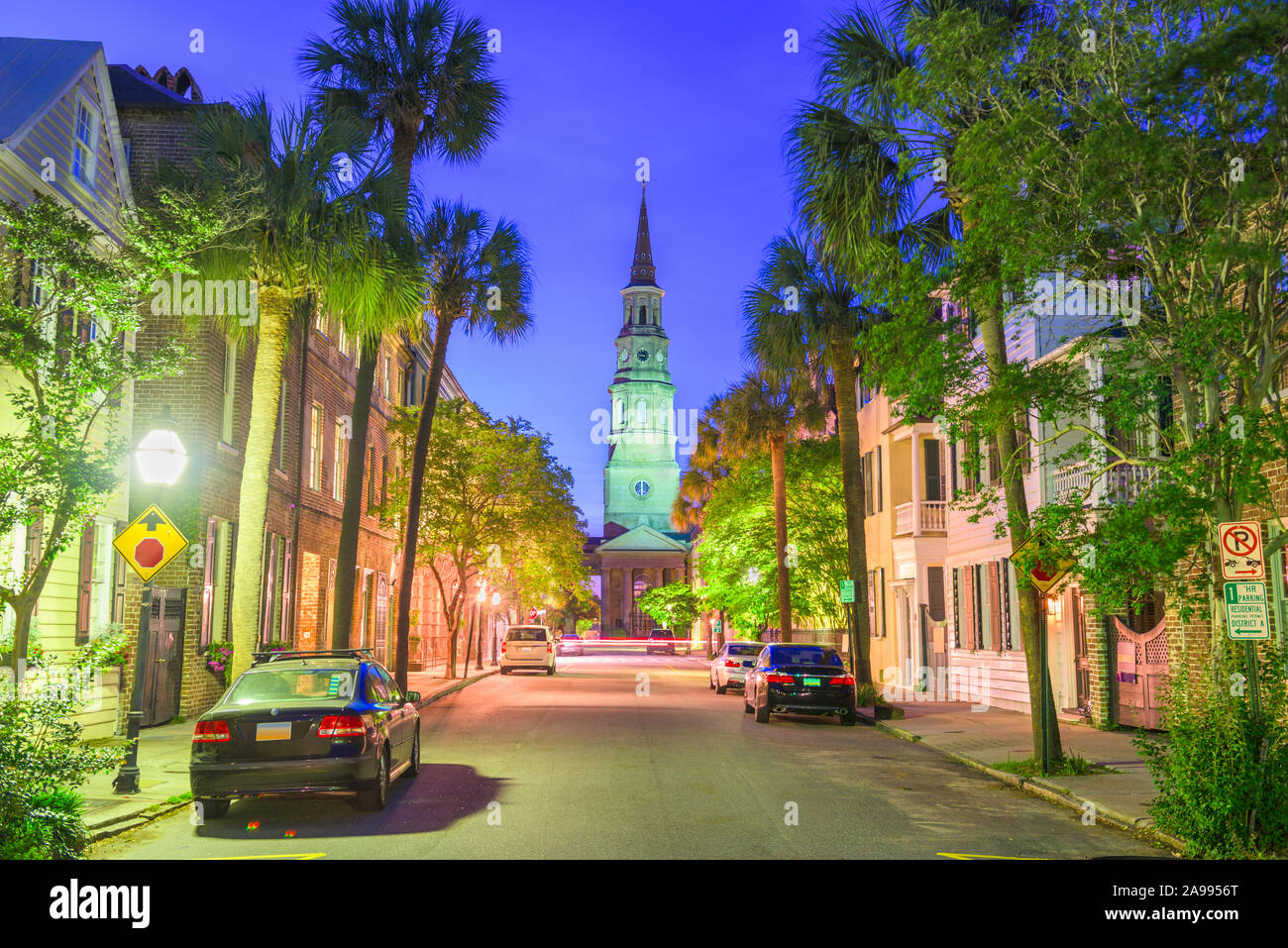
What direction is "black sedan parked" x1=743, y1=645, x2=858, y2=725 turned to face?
away from the camera

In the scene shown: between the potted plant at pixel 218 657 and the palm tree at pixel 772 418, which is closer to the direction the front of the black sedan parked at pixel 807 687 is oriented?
the palm tree

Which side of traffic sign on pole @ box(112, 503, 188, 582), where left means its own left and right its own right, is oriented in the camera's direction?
front

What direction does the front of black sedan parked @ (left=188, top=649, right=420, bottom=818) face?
away from the camera

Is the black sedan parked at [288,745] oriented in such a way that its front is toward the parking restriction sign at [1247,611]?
no

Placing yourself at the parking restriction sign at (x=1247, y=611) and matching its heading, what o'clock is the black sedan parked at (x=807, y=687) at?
The black sedan parked is roughly at 5 o'clock from the parking restriction sign.

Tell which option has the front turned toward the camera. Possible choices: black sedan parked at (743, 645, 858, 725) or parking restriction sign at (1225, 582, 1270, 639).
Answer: the parking restriction sign

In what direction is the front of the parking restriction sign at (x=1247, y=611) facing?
toward the camera

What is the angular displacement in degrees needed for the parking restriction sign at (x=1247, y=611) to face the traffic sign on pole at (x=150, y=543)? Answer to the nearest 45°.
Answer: approximately 90° to its right

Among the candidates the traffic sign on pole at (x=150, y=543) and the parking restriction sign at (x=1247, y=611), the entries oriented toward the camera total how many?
2

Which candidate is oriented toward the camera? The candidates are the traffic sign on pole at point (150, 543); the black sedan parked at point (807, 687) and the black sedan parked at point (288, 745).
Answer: the traffic sign on pole

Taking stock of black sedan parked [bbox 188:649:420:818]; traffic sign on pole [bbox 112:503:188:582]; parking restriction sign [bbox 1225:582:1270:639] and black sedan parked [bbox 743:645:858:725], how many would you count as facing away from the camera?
2

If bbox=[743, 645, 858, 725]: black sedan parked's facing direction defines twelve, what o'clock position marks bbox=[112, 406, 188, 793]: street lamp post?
The street lamp post is roughly at 7 o'clock from the black sedan parked.
